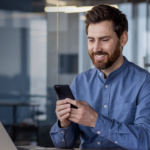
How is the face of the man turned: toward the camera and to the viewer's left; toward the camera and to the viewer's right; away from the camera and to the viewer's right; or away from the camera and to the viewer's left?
toward the camera and to the viewer's left

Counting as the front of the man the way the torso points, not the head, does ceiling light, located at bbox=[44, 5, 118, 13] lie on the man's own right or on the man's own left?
on the man's own right

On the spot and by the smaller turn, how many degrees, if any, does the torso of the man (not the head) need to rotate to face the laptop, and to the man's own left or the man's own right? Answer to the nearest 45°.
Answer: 0° — they already face it

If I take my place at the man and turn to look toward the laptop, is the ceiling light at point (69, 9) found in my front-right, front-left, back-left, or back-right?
back-right

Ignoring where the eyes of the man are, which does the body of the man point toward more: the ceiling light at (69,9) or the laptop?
the laptop
